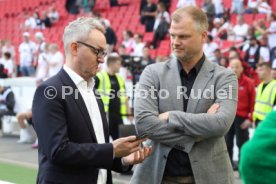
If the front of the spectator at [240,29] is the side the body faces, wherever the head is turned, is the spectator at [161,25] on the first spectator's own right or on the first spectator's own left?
on the first spectator's own right

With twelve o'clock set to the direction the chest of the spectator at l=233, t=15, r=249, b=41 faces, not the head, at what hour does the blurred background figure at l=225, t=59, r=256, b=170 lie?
The blurred background figure is roughly at 12 o'clock from the spectator.

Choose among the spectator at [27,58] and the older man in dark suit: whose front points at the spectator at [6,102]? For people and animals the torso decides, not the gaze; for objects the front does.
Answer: the spectator at [27,58]

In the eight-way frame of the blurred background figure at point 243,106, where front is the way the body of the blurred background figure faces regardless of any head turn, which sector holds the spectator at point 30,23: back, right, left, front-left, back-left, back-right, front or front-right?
right

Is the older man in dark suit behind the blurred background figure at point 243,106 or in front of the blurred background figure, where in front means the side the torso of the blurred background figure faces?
in front

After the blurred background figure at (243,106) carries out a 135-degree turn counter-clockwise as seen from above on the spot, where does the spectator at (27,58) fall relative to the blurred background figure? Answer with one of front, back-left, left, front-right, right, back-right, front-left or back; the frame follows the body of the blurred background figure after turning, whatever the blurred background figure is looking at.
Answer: back-left

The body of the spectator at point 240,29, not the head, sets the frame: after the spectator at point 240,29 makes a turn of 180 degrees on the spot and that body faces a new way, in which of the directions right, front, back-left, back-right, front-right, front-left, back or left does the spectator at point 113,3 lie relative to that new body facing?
front-left

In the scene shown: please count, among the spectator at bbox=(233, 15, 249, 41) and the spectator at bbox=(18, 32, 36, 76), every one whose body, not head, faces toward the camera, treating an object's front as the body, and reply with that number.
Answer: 2

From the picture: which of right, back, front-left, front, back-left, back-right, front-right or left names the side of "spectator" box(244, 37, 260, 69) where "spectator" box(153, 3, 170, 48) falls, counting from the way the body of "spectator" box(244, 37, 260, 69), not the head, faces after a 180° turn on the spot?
front-left

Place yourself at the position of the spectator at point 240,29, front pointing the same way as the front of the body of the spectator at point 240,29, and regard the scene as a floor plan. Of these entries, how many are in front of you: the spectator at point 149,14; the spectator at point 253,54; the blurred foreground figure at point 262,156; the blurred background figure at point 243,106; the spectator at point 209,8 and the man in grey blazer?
4

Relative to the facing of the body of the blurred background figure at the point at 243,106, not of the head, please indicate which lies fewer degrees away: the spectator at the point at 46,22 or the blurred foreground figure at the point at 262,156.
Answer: the blurred foreground figure

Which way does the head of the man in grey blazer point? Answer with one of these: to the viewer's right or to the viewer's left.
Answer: to the viewer's left

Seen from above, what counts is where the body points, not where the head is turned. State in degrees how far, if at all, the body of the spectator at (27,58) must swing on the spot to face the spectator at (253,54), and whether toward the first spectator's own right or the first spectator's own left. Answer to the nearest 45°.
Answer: approximately 45° to the first spectator's own left
